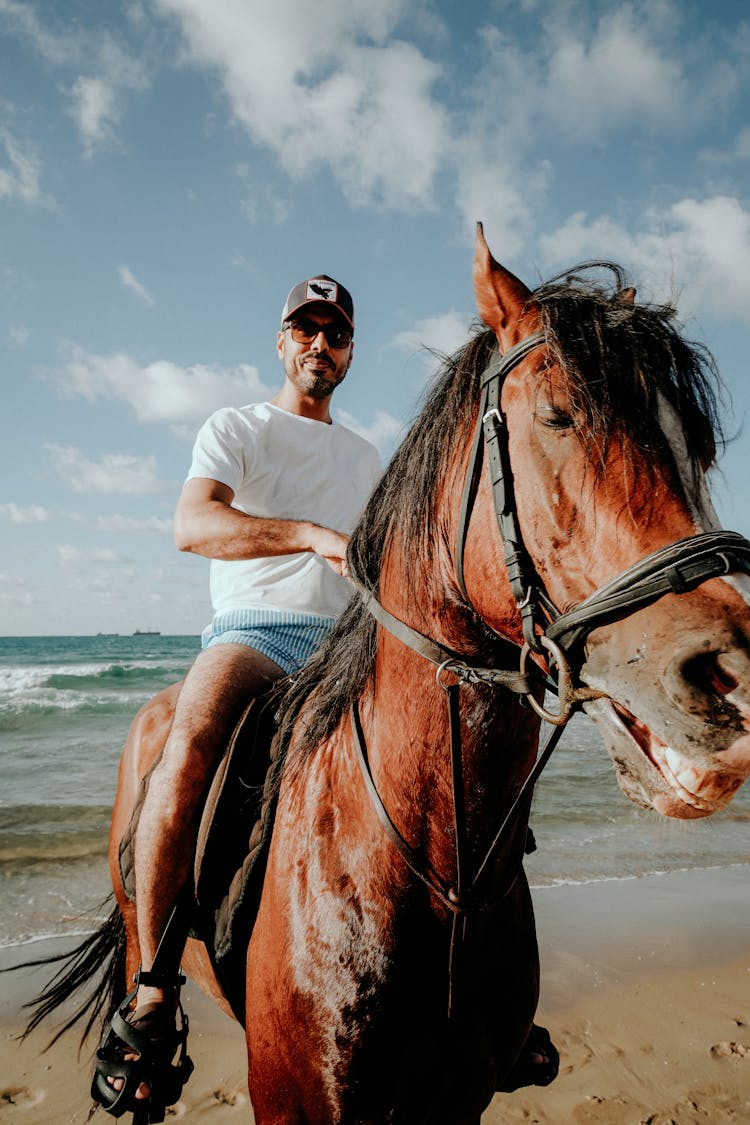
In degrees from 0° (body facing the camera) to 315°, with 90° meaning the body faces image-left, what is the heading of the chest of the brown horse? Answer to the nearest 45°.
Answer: approximately 315°
